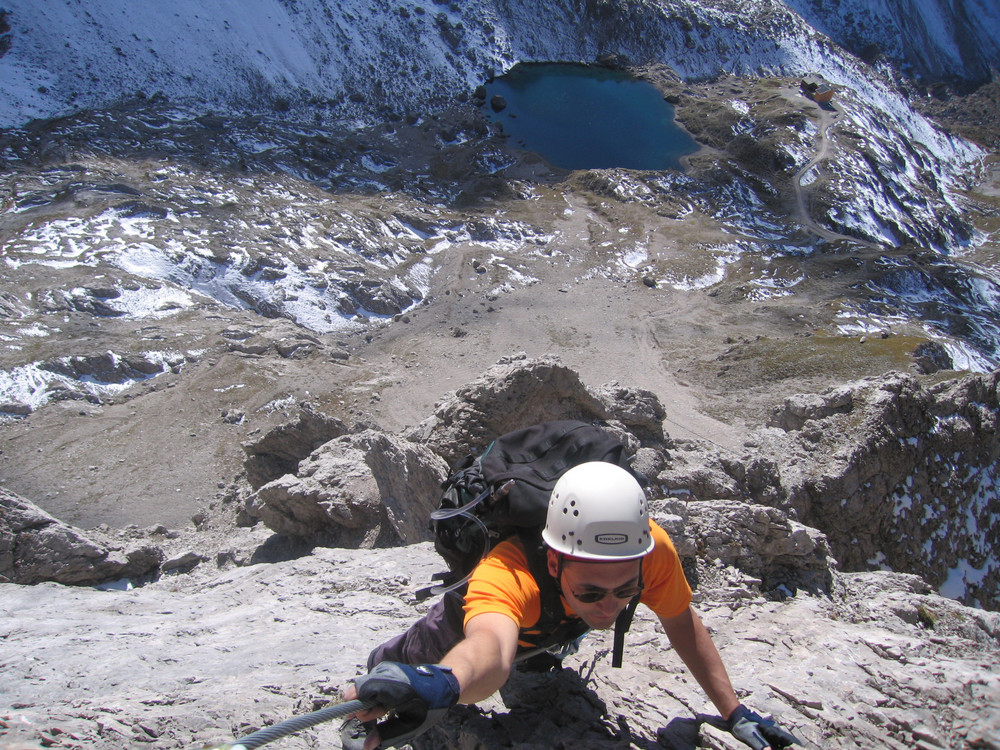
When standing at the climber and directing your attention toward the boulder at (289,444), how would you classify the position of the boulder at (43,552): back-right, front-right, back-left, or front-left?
front-left

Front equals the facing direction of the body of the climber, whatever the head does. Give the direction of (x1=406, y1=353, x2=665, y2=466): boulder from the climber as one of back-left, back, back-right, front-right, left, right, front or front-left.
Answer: back

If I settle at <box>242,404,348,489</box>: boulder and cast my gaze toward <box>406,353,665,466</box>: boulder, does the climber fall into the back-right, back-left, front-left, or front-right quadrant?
front-right

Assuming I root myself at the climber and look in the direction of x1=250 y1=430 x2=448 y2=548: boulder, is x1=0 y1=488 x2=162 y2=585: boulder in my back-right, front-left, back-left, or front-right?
front-left

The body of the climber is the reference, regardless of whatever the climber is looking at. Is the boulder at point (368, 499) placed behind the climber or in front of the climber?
behind

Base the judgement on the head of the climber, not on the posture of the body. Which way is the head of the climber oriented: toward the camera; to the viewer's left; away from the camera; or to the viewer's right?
toward the camera

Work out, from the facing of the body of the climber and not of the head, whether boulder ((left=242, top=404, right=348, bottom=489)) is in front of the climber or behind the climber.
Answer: behind

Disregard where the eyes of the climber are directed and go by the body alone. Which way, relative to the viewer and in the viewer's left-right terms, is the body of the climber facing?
facing the viewer

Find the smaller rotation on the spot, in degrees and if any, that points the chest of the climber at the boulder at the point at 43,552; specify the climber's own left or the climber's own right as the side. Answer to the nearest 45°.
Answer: approximately 135° to the climber's own right
